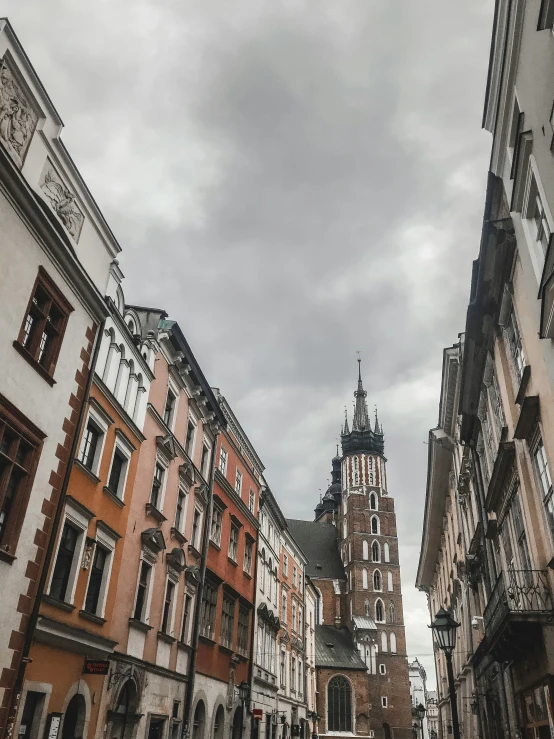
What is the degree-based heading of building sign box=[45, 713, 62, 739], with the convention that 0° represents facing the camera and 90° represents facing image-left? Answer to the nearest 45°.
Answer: approximately 315°
